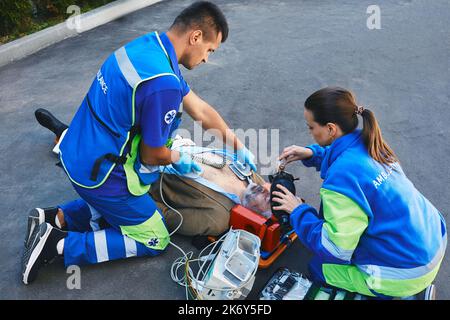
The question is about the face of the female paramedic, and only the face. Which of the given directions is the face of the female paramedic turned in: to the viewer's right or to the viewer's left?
to the viewer's left

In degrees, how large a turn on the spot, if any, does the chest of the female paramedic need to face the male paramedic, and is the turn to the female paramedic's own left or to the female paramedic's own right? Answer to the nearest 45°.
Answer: approximately 45° to the female paramedic's own left

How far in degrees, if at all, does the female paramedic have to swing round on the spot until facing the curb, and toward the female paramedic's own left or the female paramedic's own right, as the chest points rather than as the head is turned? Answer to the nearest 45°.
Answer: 0° — they already face it

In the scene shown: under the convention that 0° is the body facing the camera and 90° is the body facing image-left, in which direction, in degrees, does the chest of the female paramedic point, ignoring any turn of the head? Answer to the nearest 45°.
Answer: approximately 135°

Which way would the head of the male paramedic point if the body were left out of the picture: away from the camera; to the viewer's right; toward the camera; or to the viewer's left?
to the viewer's right

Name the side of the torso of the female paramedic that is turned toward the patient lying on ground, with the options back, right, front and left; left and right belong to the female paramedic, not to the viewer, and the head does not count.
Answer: front
